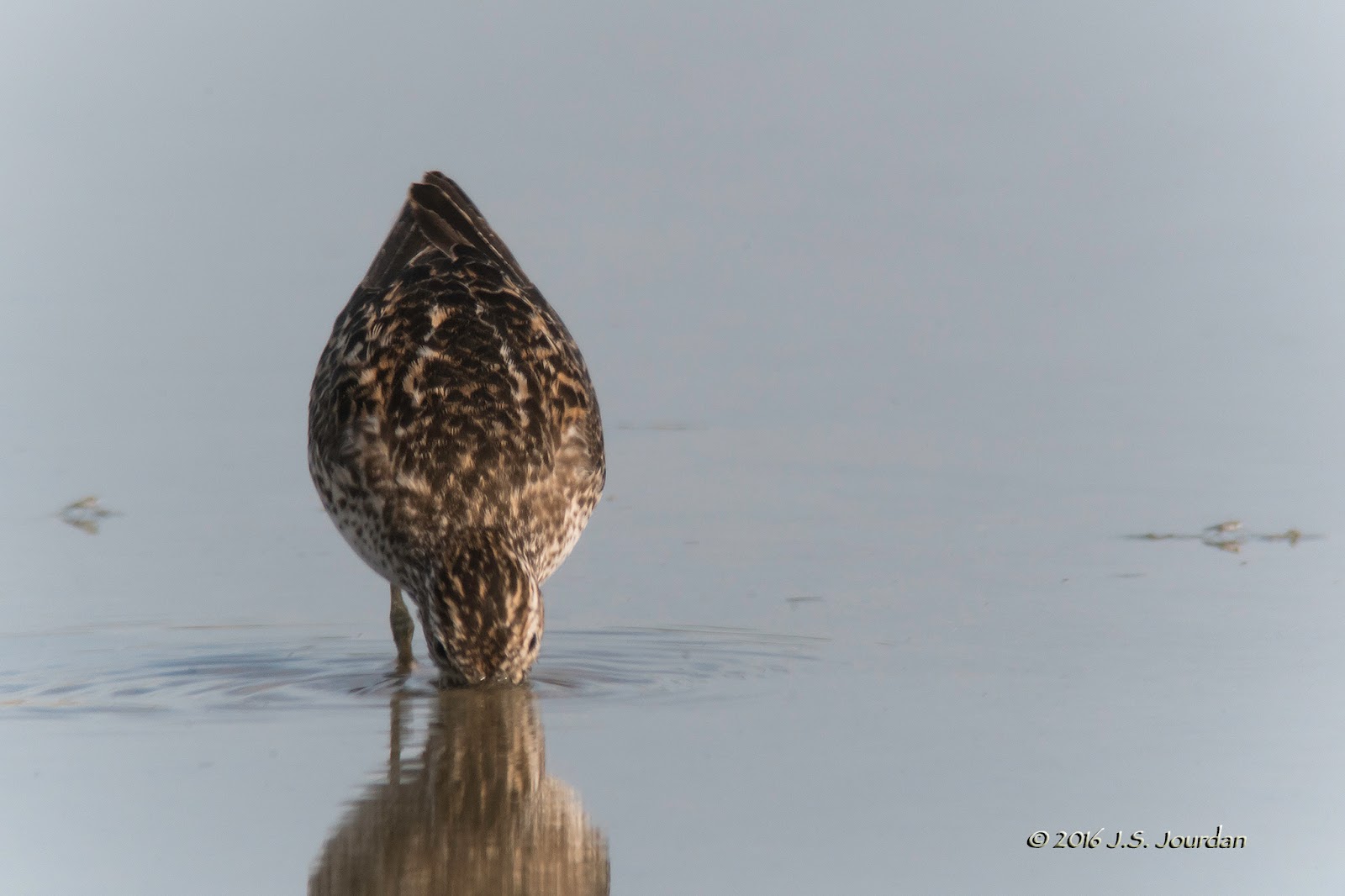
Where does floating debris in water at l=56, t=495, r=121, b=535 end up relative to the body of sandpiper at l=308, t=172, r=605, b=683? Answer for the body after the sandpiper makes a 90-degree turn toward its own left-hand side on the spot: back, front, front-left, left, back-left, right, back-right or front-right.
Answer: back-left

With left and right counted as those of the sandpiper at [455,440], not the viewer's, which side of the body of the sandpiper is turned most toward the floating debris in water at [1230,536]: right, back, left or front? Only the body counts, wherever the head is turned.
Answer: left

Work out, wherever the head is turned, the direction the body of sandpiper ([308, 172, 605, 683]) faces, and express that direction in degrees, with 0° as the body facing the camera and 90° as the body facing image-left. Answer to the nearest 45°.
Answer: approximately 0°
